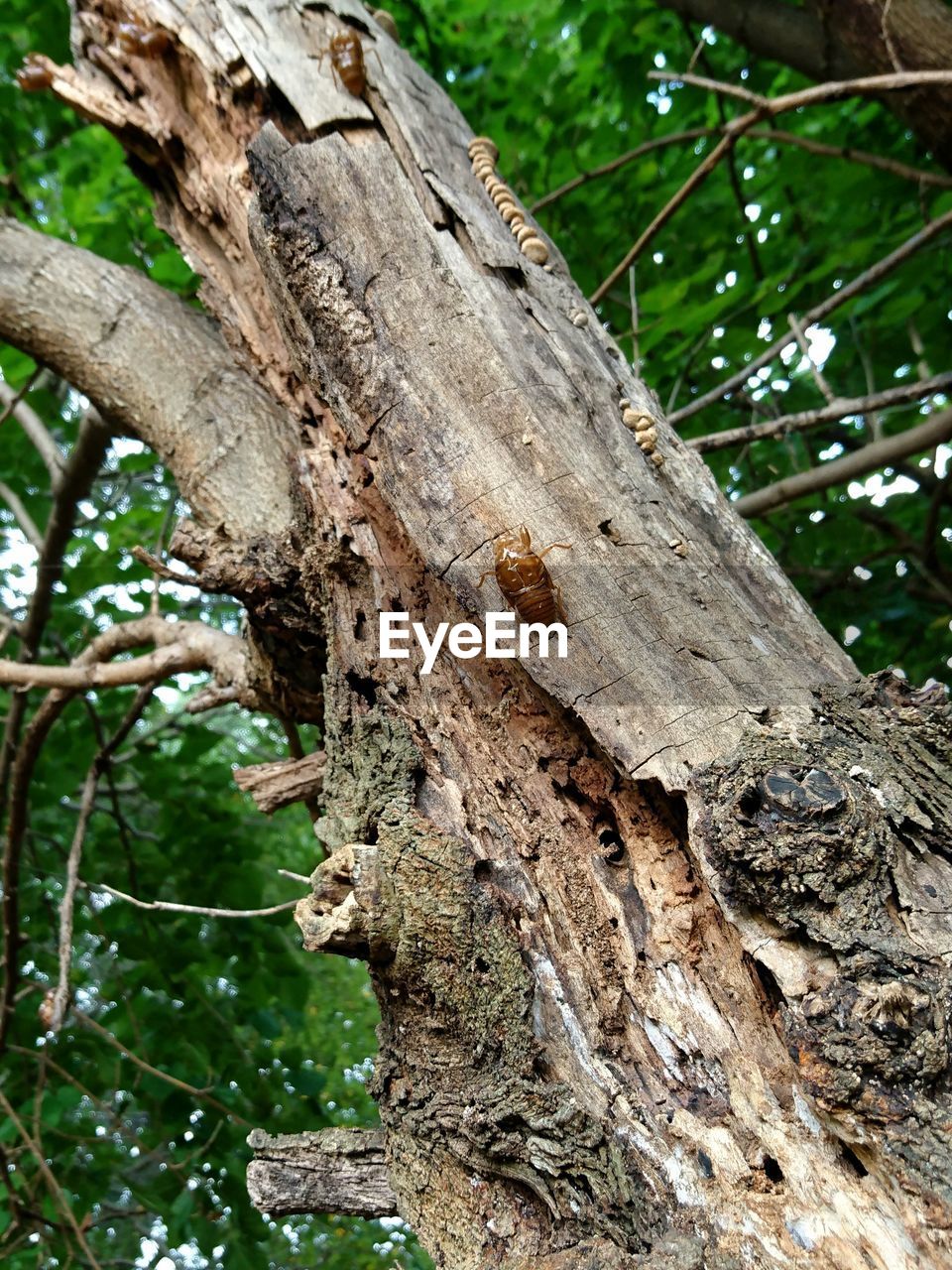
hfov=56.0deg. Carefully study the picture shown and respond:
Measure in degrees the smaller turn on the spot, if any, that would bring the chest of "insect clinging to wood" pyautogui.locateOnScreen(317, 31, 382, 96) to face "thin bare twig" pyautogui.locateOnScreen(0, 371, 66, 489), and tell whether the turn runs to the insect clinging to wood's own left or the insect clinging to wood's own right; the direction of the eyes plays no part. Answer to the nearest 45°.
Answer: approximately 45° to the insect clinging to wood's own left

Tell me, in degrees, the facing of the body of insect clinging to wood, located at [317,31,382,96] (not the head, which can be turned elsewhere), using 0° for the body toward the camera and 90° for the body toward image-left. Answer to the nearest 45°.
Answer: approximately 180°

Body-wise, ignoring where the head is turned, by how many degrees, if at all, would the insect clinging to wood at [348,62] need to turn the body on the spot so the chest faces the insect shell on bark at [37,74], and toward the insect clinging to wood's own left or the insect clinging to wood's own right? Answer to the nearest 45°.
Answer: approximately 90° to the insect clinging to wood's own left

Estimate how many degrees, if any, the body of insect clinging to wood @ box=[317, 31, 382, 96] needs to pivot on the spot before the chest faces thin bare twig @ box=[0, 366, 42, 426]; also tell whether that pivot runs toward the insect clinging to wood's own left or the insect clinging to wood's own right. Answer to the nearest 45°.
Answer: approximately 45° to the insect clinging to wood's own left

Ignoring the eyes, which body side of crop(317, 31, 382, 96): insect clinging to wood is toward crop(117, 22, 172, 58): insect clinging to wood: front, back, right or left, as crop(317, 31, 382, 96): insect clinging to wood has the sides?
left
